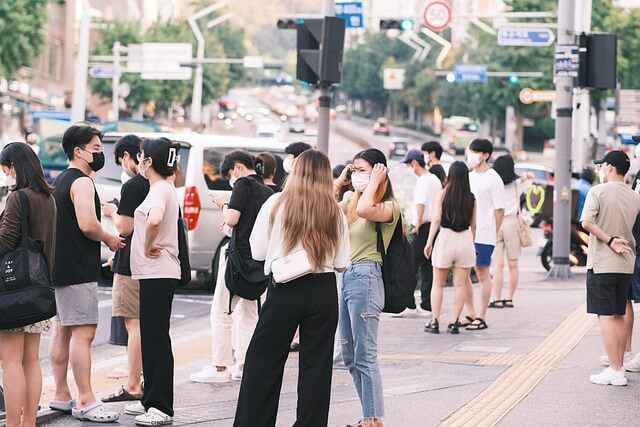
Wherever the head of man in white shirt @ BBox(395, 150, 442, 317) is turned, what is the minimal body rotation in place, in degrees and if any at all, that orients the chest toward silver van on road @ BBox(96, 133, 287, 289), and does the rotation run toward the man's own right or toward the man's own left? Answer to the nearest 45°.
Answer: approximately 45° to the man's own right

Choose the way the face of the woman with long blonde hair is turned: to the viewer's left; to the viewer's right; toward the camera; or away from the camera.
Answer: away from the camera

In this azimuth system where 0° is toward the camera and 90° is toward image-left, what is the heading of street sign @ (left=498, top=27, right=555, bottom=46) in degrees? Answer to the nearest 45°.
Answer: approximately 0°

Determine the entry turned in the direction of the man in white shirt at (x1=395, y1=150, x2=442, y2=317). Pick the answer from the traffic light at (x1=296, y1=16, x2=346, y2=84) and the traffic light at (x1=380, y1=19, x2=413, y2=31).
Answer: the traffic light at (x1=380, y1=19, x2=413, y2=31)

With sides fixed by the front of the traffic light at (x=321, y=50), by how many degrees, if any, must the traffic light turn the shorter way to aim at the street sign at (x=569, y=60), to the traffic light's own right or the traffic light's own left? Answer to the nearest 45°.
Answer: approximately 135° to the traffic light's own right

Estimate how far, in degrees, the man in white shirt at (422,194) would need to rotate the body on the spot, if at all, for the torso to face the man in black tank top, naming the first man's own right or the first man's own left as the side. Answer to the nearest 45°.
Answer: approximately 90° to the first man's own left

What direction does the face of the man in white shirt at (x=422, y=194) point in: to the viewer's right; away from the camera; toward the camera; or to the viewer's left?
to the viewer's left

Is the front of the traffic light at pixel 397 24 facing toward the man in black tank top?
yes
